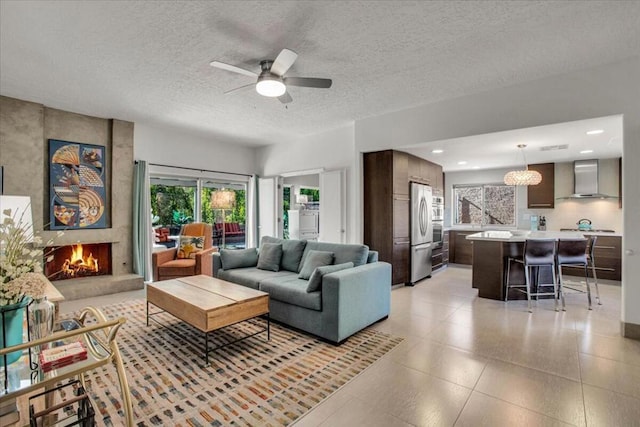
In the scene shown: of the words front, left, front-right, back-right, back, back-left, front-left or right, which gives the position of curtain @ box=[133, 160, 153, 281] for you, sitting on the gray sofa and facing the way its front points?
right

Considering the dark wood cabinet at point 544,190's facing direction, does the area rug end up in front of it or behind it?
in front

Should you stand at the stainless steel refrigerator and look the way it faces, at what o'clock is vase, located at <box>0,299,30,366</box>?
The vase is roughly at 2 o'clock from the stainless steel refrigerator.

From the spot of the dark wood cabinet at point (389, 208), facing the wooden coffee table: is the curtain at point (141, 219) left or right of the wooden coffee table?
right

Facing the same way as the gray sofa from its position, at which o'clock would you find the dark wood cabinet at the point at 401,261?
The dark wood cabinet is roughly at 6 o'clock from the gray sofa.

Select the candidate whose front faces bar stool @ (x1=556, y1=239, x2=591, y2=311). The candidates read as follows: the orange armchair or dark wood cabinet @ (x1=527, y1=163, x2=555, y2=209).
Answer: the dark wood cabinet

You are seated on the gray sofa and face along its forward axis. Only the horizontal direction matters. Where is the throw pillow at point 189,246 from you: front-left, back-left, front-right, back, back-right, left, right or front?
right

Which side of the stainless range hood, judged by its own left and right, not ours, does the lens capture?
front

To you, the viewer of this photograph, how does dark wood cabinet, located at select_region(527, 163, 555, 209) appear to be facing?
facing the viewer

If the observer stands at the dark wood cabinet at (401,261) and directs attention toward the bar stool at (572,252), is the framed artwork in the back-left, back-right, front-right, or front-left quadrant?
back-right

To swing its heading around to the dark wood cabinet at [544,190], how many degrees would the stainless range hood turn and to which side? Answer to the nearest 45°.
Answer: approximately 90° to its right

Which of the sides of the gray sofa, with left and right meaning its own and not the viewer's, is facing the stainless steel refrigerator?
back

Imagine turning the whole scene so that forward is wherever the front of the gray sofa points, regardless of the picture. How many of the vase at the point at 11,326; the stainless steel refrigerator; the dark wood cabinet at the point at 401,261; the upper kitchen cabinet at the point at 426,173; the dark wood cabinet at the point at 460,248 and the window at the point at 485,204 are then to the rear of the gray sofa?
5

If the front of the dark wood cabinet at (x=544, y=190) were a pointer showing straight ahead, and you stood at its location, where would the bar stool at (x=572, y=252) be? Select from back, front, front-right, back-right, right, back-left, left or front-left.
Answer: front

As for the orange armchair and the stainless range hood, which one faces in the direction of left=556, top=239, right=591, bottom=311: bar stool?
the stainless range hood

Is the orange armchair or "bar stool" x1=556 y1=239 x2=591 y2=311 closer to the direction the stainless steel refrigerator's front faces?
the bar stool

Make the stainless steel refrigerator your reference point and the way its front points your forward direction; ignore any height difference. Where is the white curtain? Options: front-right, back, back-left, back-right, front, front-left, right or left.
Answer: back-right

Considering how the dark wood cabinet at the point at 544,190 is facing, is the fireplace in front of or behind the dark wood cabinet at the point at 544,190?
in front

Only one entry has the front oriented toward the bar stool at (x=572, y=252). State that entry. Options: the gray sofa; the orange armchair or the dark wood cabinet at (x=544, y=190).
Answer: the dark wood cabinet

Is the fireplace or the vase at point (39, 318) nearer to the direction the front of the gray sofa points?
the vase
